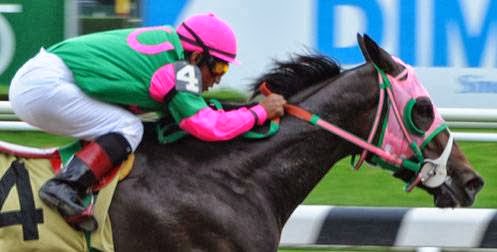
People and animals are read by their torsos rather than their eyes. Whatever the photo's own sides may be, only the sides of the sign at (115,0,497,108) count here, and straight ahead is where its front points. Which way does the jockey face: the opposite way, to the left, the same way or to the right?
to the left

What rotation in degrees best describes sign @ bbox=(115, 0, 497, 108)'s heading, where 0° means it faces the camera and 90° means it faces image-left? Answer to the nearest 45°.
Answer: approximately 0°

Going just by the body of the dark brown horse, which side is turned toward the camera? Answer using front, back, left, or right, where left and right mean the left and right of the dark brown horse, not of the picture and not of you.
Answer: right

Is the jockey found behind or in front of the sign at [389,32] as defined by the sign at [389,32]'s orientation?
in front

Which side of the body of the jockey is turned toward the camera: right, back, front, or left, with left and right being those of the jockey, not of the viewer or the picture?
right

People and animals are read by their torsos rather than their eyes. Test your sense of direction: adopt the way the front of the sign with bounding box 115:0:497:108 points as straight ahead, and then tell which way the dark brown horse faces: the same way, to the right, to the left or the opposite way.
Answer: to the left

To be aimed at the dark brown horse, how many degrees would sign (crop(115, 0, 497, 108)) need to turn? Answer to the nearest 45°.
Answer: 0° — it already faces it

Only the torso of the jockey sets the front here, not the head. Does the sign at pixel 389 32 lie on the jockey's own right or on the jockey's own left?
on the jockey's own left

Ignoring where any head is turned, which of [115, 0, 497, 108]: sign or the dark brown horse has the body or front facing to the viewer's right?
the dark brown horse

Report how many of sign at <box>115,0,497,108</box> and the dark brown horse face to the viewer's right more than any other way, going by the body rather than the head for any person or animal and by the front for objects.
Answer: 1

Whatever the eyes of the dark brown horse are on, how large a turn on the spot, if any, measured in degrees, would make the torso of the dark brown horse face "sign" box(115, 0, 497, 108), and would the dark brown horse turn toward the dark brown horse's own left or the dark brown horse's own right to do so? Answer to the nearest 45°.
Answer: approximately 90° to the dark brown horse's own left

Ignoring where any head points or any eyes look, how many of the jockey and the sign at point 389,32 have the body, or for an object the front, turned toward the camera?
1
